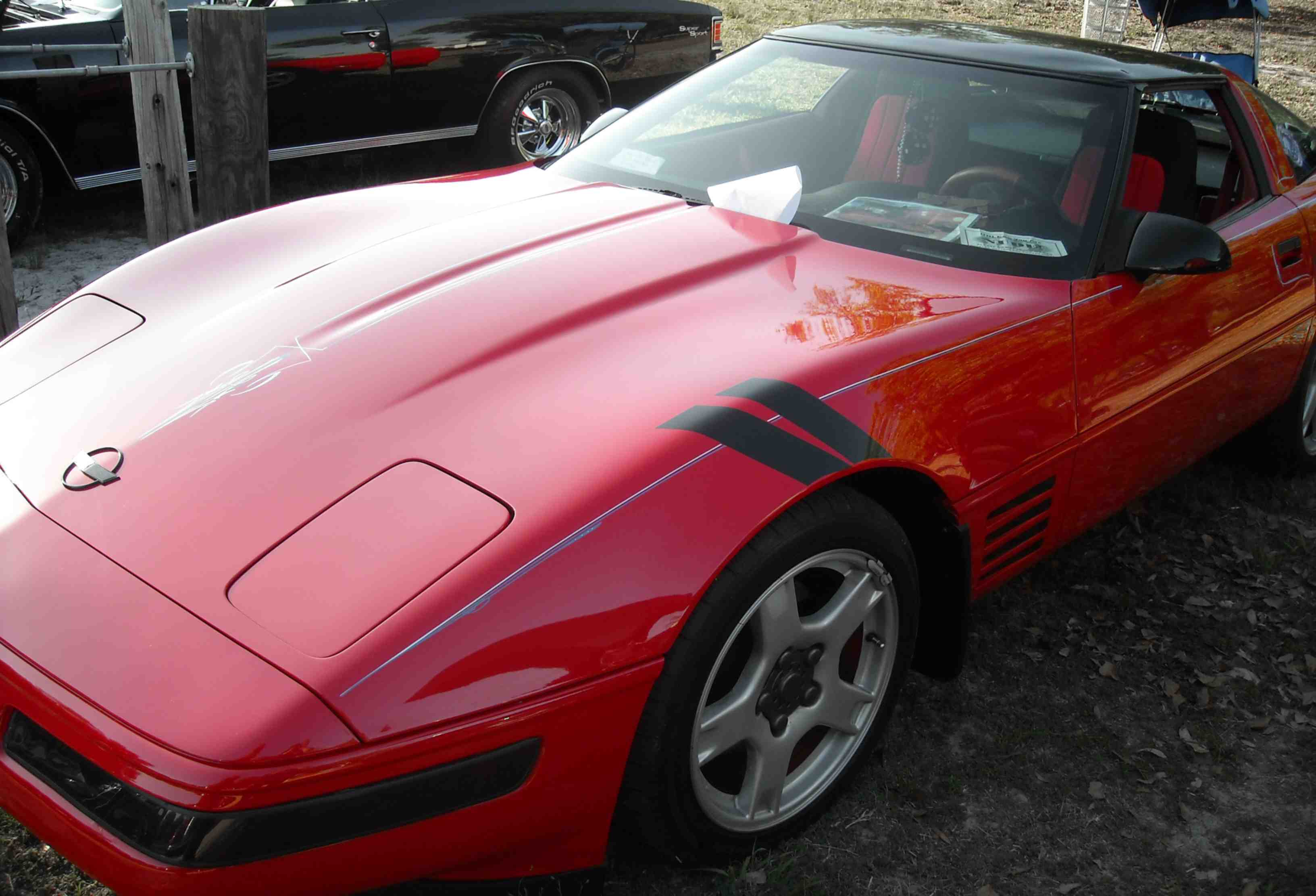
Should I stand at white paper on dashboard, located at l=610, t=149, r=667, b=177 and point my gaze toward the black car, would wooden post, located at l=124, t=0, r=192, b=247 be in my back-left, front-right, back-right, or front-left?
front-left

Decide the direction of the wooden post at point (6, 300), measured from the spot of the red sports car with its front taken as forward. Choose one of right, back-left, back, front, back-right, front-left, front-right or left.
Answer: right

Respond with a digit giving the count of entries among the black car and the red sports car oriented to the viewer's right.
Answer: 0

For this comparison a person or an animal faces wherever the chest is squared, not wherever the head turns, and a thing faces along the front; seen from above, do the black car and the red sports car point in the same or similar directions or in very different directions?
same or similar directions

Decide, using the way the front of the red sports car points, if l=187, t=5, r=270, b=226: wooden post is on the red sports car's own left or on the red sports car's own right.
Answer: on the red sports car's own right

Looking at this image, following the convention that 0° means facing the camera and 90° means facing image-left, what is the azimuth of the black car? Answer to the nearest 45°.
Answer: approximately 45°

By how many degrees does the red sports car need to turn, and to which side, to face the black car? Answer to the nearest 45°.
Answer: approximately 135° to its right

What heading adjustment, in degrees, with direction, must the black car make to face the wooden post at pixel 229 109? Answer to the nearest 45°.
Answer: approximately 45° to its left

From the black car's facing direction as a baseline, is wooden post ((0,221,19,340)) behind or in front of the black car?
in front
